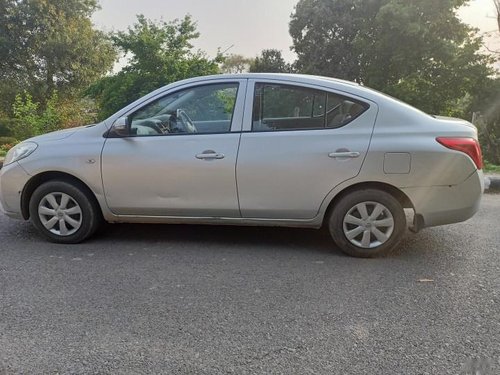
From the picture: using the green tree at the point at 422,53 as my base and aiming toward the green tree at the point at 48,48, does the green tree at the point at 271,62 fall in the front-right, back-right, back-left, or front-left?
front-right

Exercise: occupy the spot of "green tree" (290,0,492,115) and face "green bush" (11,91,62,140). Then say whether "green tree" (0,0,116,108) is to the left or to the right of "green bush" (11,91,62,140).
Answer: right

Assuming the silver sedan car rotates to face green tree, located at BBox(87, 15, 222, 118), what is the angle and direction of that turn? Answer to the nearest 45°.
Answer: approximately 90° to its right

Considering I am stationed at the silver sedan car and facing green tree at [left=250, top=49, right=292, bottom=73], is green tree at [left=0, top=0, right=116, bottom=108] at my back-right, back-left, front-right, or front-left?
front-left

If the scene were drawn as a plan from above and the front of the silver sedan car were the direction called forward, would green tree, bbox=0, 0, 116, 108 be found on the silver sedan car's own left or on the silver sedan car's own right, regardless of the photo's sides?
on the silver sedan car's own right

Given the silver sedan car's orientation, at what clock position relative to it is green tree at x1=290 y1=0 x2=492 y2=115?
The green tree is roughly at 4 o'clock from the silver sedan car.

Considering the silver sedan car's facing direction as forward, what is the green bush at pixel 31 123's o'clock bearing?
The green bush is roughly at 2 o'clock from the silver sedan car.

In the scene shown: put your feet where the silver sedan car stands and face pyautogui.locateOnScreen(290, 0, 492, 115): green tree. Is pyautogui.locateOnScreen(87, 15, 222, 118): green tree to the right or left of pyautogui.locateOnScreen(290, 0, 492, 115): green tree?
left

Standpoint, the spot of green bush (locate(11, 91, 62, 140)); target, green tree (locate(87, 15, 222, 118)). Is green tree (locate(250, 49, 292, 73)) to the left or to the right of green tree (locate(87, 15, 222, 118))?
left

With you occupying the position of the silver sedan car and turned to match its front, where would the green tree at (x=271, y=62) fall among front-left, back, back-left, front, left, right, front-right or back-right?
right

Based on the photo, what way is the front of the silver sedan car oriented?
to the viewer's left
